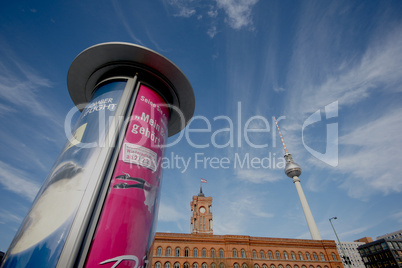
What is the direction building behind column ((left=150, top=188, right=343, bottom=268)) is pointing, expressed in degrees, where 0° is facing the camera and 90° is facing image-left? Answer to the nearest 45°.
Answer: approximately 0°

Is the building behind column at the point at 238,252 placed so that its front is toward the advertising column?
yes
